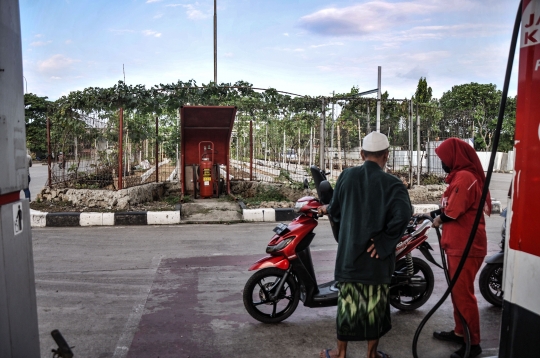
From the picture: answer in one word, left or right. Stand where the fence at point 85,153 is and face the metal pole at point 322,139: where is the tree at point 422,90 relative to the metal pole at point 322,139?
left

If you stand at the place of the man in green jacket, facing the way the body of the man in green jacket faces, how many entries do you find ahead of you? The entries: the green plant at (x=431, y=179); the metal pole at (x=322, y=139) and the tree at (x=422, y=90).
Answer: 3

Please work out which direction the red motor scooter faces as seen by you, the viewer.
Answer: facing to the left of the viewer

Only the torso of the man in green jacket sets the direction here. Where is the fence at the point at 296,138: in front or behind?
in front

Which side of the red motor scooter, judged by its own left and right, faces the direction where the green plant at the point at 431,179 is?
right

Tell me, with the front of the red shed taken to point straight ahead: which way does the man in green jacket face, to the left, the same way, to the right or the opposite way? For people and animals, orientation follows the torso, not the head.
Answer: the opposite way

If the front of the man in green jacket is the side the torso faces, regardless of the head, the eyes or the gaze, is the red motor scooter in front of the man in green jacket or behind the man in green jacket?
in front

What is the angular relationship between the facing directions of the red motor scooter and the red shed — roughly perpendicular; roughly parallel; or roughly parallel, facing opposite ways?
roughly perpendicular

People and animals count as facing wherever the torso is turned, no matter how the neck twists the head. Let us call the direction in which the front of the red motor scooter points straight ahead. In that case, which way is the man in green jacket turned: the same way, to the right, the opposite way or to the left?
to the right

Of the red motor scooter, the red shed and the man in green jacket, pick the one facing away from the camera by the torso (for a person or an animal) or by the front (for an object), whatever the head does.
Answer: the man in green jacket

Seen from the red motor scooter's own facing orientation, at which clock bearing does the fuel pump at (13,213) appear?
The fuel pump is roughly at 10 o'clock from the red motor scooter.

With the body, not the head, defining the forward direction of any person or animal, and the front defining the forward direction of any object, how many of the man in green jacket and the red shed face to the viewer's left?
0

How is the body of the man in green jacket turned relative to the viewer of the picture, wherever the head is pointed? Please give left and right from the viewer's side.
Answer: facing away from the viewer

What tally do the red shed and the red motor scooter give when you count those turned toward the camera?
1

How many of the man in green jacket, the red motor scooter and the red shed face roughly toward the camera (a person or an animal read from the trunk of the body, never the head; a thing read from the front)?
1

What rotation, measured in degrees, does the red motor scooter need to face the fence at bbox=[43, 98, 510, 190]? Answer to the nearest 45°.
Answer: approximately 90° to its right
